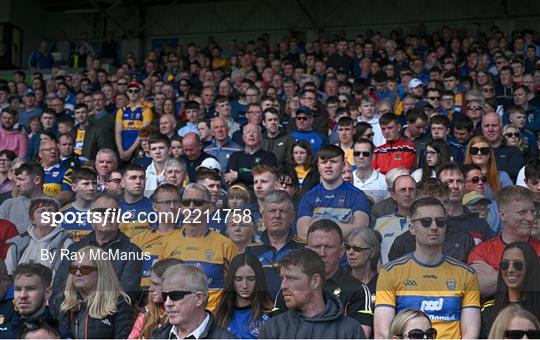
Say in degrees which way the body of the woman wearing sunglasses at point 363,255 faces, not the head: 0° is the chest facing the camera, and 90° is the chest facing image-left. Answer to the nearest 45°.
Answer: approximately 45°

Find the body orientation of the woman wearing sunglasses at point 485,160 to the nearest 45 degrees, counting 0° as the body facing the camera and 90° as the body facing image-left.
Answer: approximately 0°

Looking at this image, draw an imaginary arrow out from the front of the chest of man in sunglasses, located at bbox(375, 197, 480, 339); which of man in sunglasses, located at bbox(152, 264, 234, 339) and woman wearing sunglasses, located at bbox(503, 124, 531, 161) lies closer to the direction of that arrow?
the man in sunglasses

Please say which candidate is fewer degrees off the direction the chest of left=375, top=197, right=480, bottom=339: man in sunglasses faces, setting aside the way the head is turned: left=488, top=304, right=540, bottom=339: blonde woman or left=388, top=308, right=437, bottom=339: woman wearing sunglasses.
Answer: the woman wearing sunglasses

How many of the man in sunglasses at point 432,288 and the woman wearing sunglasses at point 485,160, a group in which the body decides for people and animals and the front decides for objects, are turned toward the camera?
2
